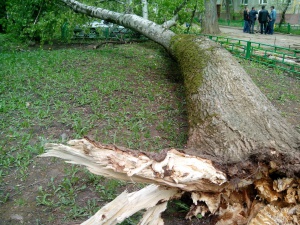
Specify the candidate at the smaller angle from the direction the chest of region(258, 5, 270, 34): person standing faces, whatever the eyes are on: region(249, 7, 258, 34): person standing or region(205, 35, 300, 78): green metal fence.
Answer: the person standing
